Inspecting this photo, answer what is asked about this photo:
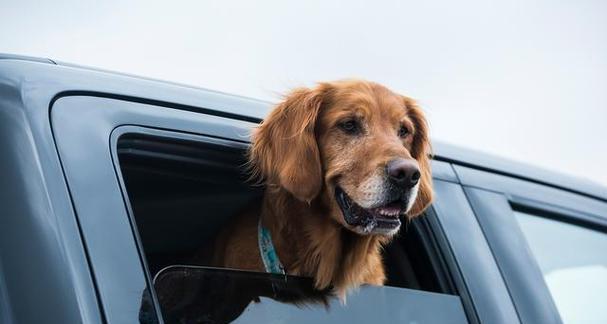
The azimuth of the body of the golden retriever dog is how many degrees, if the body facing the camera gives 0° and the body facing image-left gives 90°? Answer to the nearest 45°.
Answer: approximately 315°
